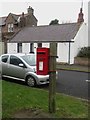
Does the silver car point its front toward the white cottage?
no

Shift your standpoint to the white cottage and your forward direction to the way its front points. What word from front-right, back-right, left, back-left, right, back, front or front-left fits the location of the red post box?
front-left

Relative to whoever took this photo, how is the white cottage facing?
facing the viewer and to the left of the viewer

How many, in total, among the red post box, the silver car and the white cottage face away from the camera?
0

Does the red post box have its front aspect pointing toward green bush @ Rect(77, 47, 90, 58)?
no

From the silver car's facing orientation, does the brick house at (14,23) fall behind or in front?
behind

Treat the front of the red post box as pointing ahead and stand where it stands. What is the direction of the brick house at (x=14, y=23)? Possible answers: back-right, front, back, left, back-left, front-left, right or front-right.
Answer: back-right

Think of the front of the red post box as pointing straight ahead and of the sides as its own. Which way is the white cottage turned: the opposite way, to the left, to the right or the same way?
the same way

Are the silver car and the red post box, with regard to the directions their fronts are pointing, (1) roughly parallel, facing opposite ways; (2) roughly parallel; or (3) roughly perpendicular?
roughly perpendicular

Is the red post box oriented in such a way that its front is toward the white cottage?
no

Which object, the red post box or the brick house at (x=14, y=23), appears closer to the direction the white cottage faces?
the red post box

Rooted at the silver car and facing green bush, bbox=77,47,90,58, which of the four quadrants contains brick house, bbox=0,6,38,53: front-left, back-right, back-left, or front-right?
front-left

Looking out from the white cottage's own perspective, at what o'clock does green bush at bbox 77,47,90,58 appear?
The green bush is roughly at 9 o'clock from the white cottage.
